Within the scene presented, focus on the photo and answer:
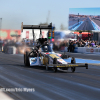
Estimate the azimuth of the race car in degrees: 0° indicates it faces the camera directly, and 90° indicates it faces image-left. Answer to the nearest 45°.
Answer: approximately 315°
